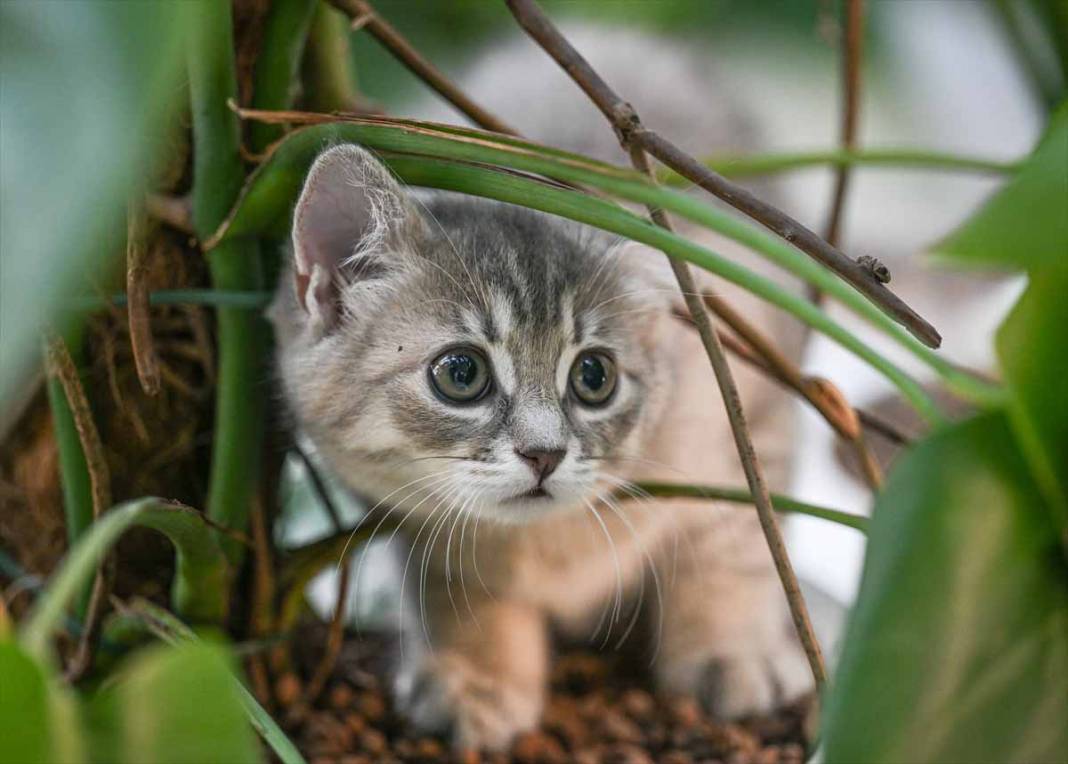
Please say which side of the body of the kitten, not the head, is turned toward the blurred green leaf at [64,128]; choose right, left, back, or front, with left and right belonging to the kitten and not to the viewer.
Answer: front

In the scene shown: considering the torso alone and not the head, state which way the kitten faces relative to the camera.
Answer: toward the camera

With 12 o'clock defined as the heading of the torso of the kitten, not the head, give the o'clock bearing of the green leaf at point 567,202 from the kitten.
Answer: The green leaf is roughly at 12 o'clock from the kitten.

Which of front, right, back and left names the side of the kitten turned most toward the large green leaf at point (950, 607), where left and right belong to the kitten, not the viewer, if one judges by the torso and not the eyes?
front

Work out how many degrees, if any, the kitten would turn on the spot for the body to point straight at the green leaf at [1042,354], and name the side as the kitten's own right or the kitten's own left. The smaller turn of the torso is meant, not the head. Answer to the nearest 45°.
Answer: approximately 45° to the kitten's own left
